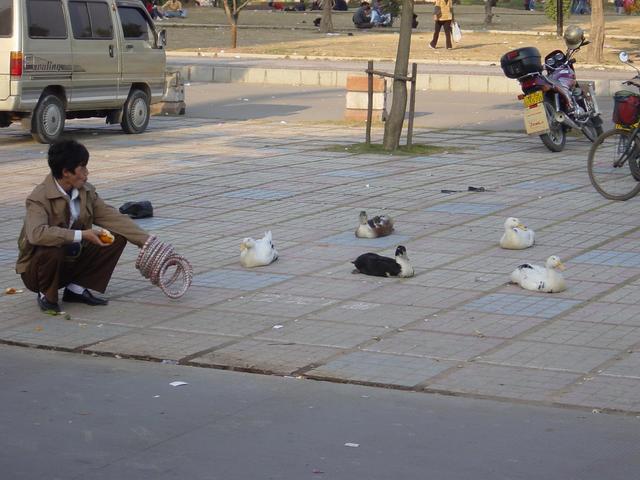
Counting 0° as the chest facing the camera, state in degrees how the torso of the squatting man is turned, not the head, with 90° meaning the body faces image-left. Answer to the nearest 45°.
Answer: approximately 315°

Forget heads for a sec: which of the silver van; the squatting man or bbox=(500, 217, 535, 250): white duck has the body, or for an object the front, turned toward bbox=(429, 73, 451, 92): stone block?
the silver van

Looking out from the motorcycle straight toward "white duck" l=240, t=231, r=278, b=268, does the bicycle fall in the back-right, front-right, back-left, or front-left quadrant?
front-left

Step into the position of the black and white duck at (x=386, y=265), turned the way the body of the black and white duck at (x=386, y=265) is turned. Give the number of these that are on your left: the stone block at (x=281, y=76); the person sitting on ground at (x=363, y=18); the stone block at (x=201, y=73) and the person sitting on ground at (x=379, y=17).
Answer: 4

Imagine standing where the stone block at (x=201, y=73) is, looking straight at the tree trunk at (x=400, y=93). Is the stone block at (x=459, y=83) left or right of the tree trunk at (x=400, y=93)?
left

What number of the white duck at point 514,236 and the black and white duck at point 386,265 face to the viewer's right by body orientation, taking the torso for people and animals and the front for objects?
1

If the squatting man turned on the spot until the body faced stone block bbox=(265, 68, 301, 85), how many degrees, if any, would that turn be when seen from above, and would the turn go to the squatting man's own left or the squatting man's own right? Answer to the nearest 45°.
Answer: approximately 135° to the squatting man's own left

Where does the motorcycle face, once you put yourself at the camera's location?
facing away from the viewer and to the right of the viewer

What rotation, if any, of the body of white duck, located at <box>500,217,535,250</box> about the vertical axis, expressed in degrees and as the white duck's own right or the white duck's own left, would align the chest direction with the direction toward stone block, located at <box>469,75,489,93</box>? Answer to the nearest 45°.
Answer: approximately 135° to the white duck's own right

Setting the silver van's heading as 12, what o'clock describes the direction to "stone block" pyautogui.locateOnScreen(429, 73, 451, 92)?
The stone block is roughly at 12 o'clock from the silver van.

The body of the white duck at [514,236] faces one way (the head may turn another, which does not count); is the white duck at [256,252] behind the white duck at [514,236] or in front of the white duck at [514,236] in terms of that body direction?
in front

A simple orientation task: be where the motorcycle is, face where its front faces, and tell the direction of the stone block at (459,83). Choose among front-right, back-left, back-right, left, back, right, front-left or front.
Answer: front-left

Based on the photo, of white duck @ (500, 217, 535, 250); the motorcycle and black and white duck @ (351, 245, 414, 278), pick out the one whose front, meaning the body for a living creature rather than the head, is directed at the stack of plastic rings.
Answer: the white duck

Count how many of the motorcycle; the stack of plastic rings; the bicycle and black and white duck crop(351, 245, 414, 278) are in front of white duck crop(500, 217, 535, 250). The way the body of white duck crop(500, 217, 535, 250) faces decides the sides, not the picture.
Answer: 2

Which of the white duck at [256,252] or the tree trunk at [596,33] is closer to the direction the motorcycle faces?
the tree trunk

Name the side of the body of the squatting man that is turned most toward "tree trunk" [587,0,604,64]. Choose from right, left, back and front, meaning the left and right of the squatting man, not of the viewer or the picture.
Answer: left
